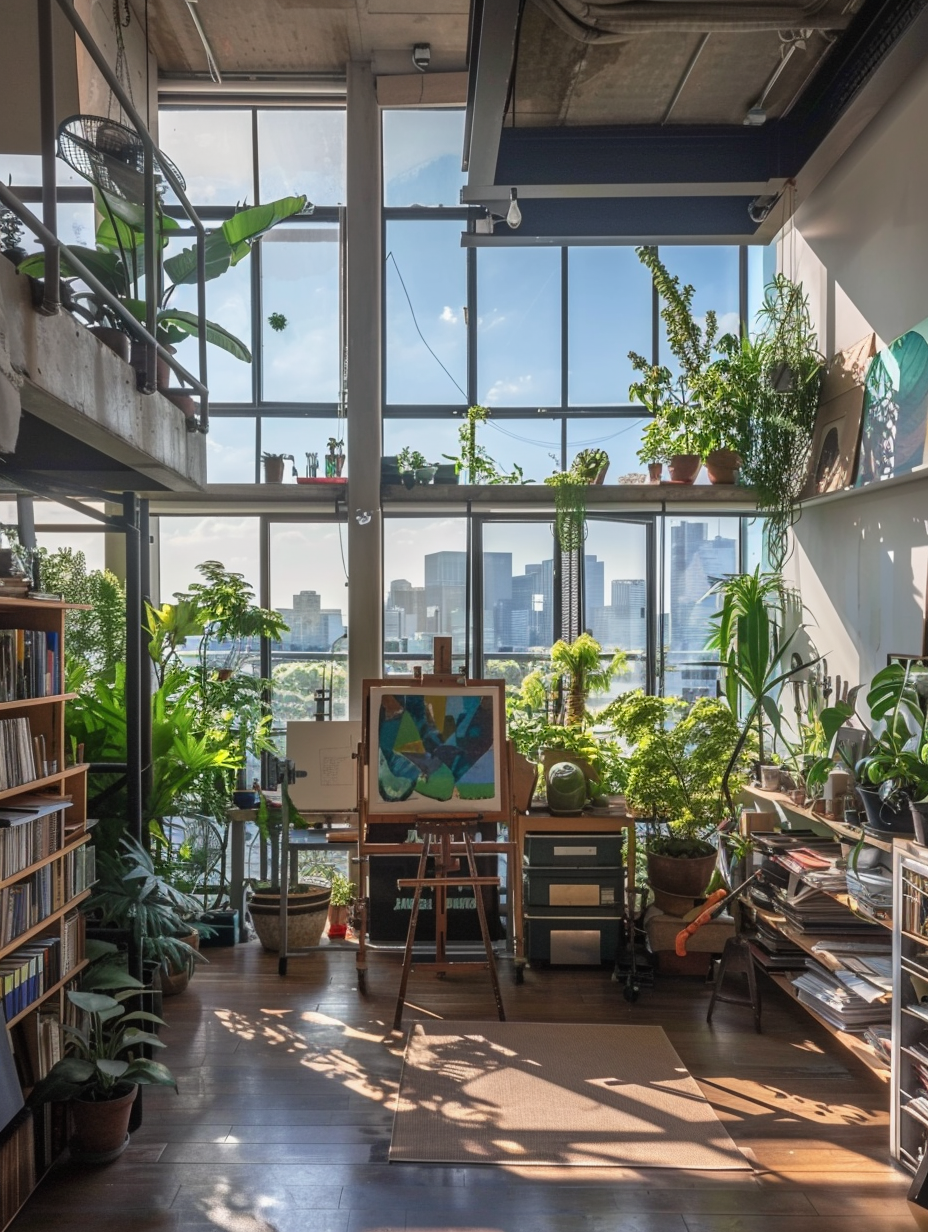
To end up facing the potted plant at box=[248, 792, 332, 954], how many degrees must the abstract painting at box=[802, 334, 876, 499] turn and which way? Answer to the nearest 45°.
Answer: approximately 45° to its right

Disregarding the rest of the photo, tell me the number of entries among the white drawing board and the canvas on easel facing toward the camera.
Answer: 2

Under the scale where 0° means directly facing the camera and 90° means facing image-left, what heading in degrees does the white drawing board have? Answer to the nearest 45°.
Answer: approximately 0°

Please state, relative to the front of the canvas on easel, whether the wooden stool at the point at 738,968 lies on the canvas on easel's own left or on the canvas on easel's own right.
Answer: on the canvas on easel's own left

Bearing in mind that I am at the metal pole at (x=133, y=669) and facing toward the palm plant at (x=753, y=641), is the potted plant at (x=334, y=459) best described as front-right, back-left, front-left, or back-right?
front-left

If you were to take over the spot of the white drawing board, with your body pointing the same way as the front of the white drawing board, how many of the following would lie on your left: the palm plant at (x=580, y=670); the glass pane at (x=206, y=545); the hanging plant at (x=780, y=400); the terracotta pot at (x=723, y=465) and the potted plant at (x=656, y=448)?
4

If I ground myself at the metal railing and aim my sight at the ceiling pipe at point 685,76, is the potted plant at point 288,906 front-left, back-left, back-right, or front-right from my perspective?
front-left

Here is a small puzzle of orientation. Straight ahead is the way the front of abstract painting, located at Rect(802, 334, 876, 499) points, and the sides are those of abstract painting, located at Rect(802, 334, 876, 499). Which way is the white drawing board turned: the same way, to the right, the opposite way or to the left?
to the left

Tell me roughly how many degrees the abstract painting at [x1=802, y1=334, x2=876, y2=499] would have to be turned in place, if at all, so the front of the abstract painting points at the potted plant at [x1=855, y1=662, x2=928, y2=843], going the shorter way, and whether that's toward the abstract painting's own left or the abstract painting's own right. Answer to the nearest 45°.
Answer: approximately 45° to the abstract painting's own left

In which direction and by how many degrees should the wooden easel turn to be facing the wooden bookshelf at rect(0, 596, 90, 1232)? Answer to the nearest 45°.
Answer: approximately 45° to its right

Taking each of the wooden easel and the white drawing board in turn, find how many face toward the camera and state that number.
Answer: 2

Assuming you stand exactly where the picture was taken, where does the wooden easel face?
facing the viewer

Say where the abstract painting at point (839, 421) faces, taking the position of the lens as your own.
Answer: facing the viewer and to the left of the viewer

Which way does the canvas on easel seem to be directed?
toward the camera
